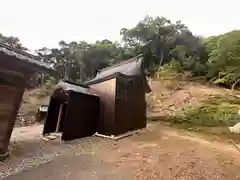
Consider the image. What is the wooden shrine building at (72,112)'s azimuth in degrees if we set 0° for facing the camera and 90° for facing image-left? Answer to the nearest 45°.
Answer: approximately 45°

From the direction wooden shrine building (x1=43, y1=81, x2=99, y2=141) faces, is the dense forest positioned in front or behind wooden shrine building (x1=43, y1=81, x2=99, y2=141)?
behind

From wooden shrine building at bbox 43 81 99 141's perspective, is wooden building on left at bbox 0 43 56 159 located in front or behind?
in front

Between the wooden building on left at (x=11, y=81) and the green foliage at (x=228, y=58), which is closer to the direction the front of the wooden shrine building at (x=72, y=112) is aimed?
the wooden building on left

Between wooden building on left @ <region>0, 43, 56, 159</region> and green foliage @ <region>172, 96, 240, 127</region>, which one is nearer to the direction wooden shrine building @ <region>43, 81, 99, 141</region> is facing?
the wooden building on left

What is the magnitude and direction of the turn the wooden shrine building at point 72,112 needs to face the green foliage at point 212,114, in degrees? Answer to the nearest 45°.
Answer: approximately 135° to its left
